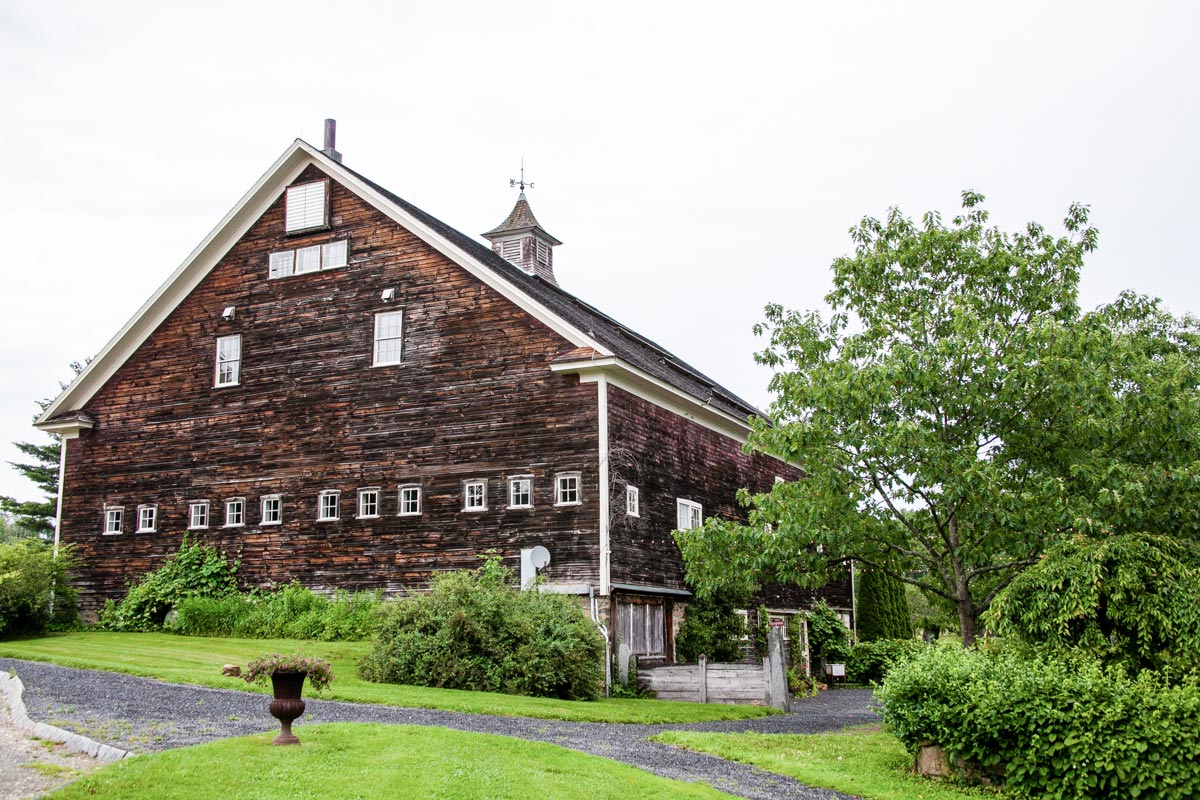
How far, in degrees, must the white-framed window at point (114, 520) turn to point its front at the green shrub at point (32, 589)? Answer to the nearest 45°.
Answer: approximately 45° to its right

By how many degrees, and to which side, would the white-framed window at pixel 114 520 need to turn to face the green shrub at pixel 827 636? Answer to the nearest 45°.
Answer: approximately 90° to its left

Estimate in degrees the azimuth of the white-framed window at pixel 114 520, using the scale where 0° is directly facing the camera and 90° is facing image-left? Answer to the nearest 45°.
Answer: approximately 0°

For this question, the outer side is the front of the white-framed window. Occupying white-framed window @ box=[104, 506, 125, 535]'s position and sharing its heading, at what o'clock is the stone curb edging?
The stone curb edging is roughly at 12 o'clock from the white-framed window.

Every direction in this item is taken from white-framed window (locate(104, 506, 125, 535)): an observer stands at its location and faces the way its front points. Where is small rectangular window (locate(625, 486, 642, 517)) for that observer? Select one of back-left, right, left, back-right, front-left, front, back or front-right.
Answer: front-left

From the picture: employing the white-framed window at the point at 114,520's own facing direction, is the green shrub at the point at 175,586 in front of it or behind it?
in front

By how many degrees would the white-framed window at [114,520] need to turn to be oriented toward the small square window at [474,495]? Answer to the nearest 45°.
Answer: approximately 45° to its left

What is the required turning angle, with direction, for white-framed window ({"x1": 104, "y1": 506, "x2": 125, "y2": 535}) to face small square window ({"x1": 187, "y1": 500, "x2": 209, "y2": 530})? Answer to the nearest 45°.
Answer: approximately 45° to its left

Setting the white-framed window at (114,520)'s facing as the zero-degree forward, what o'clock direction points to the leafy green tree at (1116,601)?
The leafy green tree is roughly at 9 o'clock from the white-framed window.
